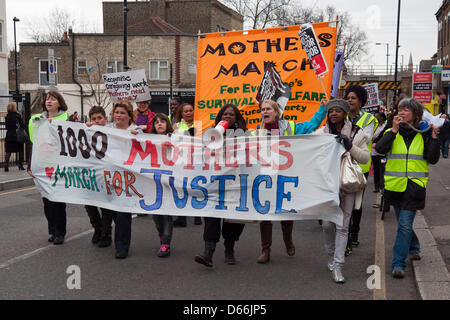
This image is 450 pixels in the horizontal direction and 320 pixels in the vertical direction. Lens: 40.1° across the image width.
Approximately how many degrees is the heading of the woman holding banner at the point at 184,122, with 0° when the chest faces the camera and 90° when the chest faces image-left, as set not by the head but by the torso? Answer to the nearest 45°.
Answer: approximately 0°

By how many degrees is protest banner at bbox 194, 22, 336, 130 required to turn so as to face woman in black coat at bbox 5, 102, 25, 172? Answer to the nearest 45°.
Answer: approximately 135° to its right

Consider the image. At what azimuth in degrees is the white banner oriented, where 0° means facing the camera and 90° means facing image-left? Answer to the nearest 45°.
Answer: approximately 0°

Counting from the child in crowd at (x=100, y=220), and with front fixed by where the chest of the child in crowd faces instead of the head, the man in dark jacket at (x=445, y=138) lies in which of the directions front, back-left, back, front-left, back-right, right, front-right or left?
back-left

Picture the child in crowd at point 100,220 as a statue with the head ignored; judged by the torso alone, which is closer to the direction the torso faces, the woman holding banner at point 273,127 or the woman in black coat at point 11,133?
the woman holding banner

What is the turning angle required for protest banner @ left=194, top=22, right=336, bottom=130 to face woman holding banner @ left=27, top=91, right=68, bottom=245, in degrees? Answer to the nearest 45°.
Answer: approximately 45° to its right
